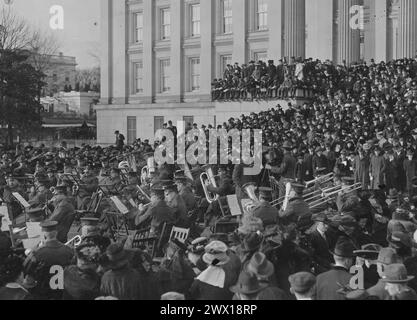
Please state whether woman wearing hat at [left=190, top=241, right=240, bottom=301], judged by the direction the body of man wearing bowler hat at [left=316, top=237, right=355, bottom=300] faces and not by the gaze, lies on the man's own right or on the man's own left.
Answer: on the man's own left

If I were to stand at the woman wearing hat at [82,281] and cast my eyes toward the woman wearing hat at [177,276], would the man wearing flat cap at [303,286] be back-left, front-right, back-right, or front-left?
front-right

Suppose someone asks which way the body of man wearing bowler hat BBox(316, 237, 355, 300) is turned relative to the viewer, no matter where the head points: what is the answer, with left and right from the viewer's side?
facing away from the viewer and to the right of the viewer

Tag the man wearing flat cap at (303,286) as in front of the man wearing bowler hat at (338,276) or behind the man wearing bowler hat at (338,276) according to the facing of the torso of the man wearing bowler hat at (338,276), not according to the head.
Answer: behind

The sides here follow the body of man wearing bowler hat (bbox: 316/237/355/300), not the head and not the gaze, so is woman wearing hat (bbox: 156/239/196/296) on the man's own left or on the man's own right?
on the man's own left

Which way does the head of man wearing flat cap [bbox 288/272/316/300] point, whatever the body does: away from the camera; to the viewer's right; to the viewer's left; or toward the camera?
away from the camera

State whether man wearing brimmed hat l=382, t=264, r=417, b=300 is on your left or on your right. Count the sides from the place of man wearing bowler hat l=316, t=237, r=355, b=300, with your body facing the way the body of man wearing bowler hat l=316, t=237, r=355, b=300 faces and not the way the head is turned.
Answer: on your right
